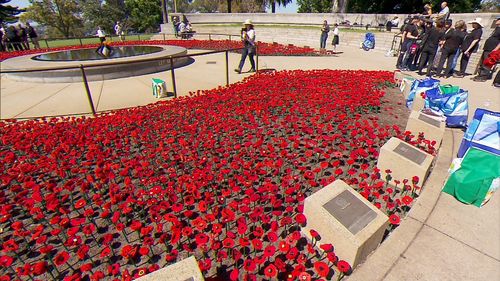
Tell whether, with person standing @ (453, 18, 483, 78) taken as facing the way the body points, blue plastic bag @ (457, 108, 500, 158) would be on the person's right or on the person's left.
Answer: on the person's left

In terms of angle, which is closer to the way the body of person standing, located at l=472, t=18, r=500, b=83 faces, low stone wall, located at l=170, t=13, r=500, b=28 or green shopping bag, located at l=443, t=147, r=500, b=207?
the low stone wall

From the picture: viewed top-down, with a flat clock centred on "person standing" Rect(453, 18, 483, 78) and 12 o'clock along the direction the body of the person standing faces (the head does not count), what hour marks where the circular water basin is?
The circular water basin is roughly at 11 o'clock from the person standing.

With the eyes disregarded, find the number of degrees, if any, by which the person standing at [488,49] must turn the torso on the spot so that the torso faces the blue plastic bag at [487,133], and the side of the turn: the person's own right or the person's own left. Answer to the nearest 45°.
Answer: approximately 90° to the person's own left

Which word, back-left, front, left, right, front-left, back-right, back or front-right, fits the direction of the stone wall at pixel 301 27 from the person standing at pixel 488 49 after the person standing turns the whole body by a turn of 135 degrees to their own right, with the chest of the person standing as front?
left

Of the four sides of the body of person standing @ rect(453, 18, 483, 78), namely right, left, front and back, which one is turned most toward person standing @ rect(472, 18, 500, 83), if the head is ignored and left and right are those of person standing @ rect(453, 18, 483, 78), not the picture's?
back

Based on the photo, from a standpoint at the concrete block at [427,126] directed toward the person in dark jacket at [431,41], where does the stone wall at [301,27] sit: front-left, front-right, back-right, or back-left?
front-left

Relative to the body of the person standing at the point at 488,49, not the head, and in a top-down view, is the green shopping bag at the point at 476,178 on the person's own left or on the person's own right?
on the person's own left

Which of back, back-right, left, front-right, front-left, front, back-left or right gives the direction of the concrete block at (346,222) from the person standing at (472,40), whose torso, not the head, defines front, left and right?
left

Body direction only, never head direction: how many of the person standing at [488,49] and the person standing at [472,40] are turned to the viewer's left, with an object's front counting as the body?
2

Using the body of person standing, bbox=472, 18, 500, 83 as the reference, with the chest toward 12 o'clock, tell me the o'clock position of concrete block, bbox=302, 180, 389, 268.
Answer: The concrete block is roughly at 9 o'clock from the person standing.

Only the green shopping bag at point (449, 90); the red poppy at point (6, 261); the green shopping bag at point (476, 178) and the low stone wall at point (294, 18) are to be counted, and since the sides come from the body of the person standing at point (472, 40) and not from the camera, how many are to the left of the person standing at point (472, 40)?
3

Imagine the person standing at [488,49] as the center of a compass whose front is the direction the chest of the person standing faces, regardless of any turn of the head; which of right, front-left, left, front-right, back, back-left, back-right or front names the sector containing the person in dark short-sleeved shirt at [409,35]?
front

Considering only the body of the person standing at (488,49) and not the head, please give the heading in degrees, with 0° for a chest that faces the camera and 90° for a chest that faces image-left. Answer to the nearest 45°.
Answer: approximately 90°

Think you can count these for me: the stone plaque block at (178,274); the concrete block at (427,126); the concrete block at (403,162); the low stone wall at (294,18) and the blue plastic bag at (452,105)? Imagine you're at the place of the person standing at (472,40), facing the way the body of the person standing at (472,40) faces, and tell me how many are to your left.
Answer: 4

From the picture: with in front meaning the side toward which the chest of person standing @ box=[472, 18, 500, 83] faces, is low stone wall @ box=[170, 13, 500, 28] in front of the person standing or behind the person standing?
in front

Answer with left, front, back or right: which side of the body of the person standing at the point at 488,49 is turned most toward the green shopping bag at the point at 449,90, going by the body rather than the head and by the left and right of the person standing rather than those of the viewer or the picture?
left

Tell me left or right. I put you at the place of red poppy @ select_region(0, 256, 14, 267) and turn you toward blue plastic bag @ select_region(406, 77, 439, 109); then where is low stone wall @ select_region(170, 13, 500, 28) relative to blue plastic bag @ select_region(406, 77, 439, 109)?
left

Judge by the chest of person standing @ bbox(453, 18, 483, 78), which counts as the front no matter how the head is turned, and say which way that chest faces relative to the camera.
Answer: to the viewer's left

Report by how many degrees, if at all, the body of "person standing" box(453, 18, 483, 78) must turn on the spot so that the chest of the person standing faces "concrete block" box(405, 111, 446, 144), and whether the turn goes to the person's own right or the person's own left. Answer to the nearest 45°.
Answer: approximately 90° to the person's own left

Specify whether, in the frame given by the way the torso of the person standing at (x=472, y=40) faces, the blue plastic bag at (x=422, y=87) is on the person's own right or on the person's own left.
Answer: on the person's own left
